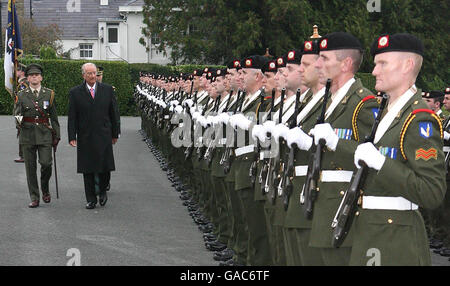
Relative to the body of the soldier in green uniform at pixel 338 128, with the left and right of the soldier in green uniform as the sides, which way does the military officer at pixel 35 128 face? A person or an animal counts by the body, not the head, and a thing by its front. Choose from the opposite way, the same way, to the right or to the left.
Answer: to the left

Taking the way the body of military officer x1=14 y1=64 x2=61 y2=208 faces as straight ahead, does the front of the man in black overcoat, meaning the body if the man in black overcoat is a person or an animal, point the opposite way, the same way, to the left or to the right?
the same way

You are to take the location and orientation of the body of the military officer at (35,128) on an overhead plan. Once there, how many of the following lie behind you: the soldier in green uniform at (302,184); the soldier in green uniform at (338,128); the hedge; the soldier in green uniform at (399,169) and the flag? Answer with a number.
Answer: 2

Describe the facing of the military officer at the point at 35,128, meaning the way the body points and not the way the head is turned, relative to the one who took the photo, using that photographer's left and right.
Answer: facing the viewer

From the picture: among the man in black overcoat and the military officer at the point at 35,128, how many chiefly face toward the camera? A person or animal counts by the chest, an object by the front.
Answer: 2

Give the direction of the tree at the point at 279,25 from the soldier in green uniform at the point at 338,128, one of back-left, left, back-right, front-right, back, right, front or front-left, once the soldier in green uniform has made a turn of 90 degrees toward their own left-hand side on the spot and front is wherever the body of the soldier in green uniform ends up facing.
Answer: back-left

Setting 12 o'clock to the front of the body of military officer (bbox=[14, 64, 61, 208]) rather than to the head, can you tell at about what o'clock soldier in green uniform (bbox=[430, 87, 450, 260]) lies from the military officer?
The soldier in green uniform is roughly at 10 o'clock from the military officer.

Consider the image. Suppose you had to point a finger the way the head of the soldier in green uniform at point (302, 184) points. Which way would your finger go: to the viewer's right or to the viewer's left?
to the viewer's left

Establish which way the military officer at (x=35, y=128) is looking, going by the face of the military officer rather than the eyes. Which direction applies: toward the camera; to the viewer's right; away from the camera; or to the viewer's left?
toward the camera

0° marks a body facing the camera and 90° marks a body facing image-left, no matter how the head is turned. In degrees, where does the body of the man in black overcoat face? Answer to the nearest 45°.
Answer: approximately 0°

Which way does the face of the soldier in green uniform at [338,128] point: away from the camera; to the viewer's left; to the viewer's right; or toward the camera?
to the viewer's left

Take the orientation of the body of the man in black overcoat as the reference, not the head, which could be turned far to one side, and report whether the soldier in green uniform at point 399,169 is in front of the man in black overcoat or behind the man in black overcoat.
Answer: in front

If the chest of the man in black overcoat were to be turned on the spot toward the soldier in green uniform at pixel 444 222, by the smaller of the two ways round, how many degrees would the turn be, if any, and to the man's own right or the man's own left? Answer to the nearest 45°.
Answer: approximately 45° to the man's own left
